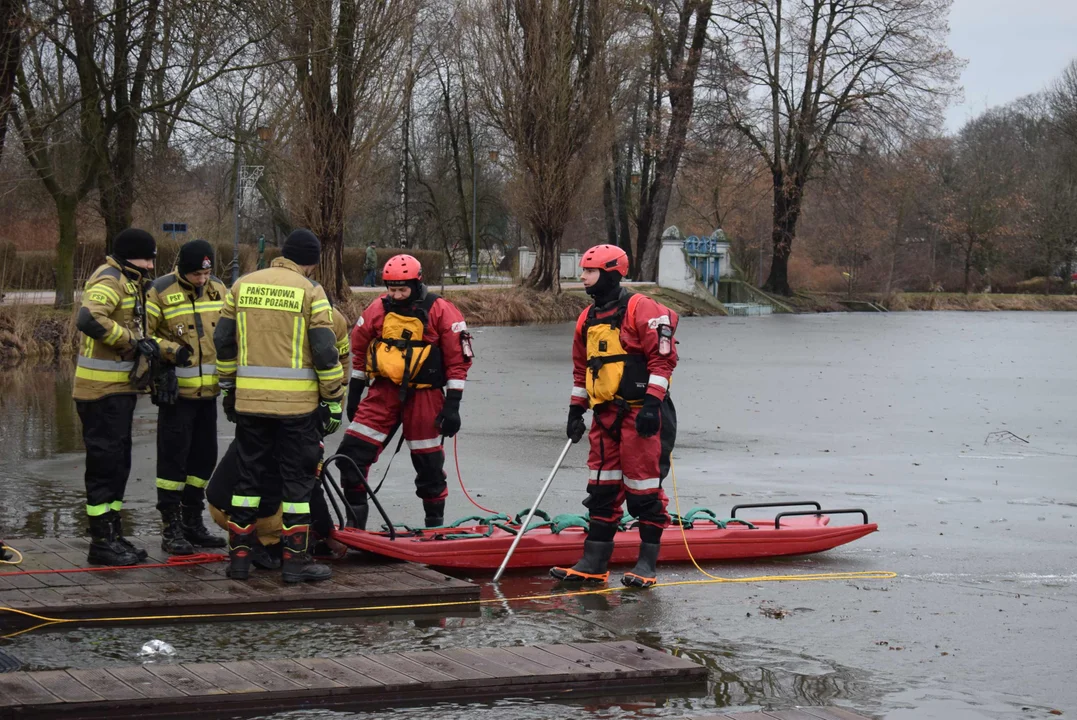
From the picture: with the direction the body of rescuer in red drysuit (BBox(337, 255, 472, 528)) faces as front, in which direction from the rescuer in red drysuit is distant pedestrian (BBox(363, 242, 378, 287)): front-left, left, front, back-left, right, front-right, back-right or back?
back

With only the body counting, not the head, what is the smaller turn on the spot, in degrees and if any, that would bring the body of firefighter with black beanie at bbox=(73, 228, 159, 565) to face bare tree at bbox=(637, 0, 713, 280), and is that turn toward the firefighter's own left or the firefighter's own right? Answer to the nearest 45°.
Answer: approximately 45° to the firefighter's own left

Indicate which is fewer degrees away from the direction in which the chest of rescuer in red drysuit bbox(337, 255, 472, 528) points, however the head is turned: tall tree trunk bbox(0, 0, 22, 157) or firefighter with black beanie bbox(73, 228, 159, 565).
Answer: the firefighter with black beanie

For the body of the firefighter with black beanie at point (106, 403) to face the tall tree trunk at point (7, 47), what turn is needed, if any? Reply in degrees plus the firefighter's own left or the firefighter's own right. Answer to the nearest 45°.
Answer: approximately 90° to the firefighter's own left

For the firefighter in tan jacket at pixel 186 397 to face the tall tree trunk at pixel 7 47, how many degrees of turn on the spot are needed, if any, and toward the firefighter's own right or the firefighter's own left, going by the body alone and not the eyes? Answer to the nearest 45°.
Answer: approximately 135° to the firefighter's own left

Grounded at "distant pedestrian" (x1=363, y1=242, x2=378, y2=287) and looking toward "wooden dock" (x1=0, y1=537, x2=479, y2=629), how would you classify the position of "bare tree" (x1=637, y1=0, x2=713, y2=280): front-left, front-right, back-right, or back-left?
back-left

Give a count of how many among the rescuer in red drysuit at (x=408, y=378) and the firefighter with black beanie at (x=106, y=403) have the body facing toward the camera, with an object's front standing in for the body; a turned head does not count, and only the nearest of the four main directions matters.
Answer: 1

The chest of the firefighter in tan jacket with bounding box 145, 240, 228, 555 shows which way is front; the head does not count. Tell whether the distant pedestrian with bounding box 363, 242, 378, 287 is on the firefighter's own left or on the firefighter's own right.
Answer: on the firefighter's own left

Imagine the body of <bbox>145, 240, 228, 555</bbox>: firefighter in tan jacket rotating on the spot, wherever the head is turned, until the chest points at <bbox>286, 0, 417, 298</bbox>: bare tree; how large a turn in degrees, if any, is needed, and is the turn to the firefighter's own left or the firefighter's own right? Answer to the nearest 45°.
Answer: approximately 135° to the firefighter's own left

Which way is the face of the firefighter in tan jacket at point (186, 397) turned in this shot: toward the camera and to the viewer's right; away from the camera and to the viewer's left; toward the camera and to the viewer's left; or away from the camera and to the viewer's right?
toward the camera and to the viewer's right

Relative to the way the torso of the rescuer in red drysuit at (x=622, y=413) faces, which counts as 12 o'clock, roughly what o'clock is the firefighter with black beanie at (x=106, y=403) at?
The firefighter with black beanie is roughly at 1 o'clock from the rescuer in red drysuit.

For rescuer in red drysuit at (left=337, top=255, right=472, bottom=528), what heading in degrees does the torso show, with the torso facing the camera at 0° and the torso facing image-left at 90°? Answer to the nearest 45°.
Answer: approximately 0°

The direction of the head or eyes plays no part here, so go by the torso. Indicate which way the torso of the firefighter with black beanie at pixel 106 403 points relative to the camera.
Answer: to the viewer's right

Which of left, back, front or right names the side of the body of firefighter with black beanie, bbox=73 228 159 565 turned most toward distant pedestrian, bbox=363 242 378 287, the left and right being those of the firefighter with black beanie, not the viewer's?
left

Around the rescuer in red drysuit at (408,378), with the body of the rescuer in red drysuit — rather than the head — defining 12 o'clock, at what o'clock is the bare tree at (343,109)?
The bare tree is roughly at 6 o'clock from the rescuer in red drysuit.

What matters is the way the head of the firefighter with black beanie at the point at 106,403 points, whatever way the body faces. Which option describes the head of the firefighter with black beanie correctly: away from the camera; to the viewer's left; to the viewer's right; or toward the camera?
to the viewer's right
